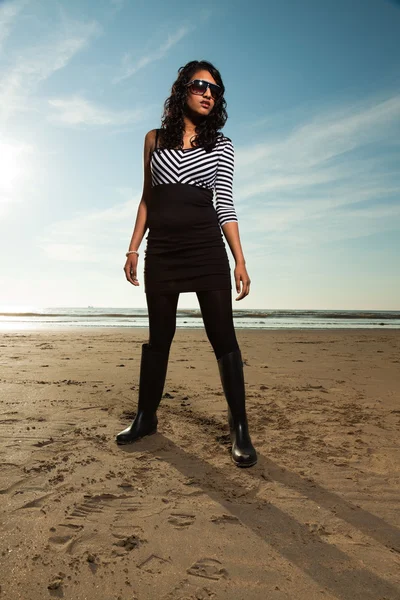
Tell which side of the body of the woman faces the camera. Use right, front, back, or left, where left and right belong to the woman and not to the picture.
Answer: front

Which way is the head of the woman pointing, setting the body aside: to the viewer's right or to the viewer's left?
to the viewer's right
